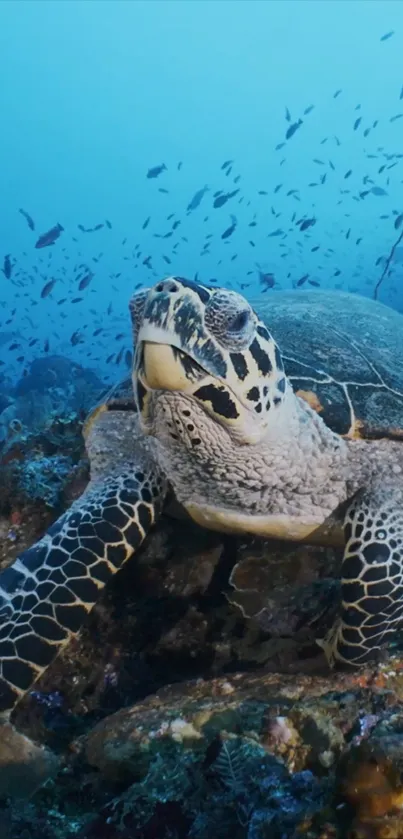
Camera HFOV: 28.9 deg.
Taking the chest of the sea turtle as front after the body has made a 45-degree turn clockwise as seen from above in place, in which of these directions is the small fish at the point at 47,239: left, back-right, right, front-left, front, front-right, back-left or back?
right

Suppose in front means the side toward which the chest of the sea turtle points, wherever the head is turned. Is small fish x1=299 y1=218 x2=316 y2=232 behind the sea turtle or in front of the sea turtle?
behind

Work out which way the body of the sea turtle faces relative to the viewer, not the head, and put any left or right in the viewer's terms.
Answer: facing the viewer and to the left of the viewer
